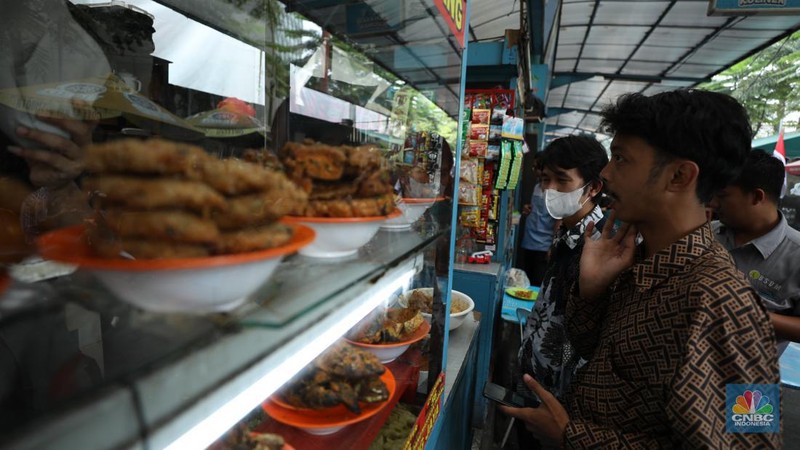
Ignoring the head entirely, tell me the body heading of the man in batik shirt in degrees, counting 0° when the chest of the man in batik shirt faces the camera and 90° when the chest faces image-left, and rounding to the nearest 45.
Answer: approximately 90°

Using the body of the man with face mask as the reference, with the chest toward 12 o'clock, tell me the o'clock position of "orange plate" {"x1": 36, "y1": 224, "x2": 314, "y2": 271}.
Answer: The orange plate is roughly at 11 o'clock from the man with face mask.

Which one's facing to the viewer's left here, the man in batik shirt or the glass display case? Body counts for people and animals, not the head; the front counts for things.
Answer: the man in batik shirt

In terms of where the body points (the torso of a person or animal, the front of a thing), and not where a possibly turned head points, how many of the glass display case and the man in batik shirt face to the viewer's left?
1

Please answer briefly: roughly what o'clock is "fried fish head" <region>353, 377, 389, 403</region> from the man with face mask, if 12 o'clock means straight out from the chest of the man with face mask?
The fried fish head is roughly at 11 o'clock from the man with face mask.

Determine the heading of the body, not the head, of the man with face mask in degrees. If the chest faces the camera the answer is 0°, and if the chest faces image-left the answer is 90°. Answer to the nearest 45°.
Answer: approximately 45°

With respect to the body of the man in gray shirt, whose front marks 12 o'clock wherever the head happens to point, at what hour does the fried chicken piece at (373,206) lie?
The fried chicken piece is roughly at 11 o'clock from the man in gray shirt.

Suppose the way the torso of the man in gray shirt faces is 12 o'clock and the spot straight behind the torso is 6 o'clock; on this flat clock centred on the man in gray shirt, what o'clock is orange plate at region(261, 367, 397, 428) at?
The orange plate is roughly at 11 o'clock from the man in gray shirt.
